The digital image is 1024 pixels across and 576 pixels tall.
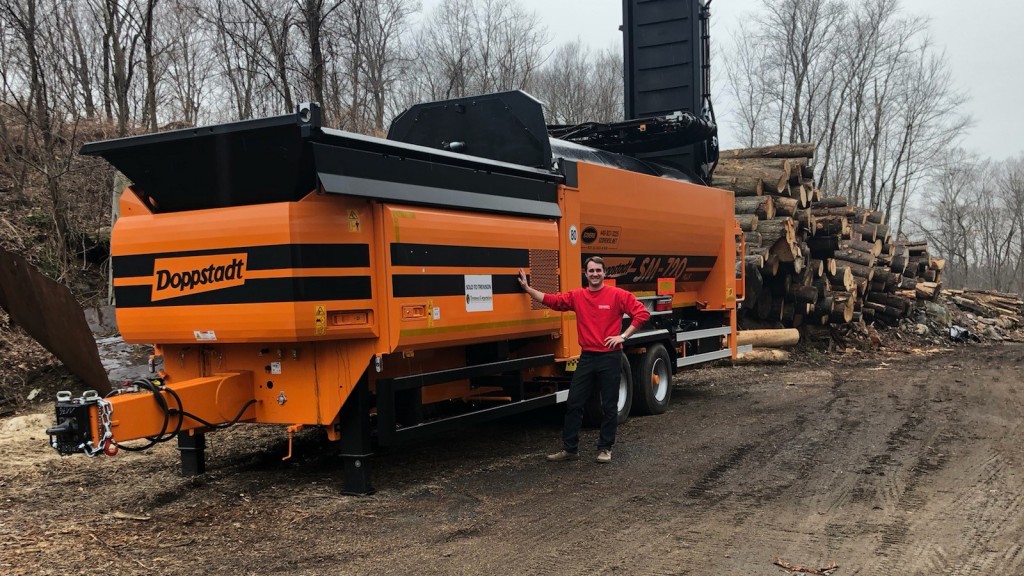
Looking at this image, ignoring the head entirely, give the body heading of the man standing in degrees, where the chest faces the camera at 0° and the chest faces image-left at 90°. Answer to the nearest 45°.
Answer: approximately 0°

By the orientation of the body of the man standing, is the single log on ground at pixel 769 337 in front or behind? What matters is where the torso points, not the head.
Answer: behind

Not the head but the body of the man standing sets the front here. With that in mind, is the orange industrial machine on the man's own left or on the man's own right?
on the man's own right

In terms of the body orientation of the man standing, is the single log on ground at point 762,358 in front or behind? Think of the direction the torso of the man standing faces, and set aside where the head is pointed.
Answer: behind
